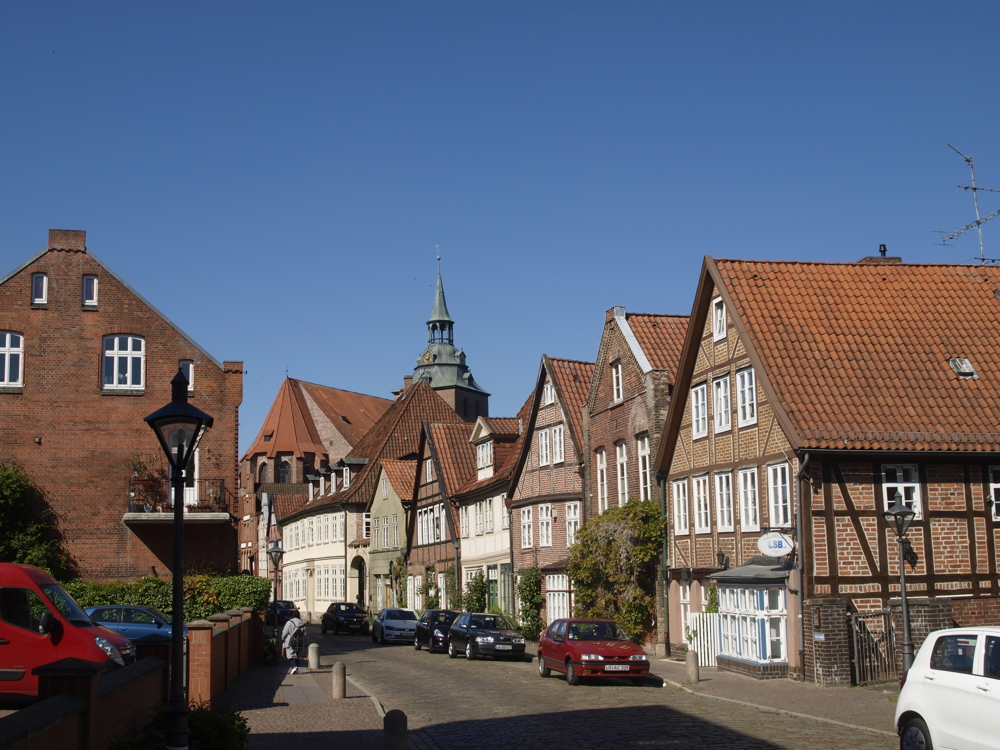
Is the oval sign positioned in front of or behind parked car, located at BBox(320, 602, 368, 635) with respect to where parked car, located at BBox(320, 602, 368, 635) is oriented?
in front

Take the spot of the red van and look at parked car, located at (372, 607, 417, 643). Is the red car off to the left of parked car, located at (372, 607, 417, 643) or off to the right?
right

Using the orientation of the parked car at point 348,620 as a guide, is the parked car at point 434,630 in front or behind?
in front

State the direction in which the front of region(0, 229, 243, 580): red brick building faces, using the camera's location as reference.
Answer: facing the viewer

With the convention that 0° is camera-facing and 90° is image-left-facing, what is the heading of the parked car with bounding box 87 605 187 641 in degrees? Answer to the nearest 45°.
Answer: approximately 270°

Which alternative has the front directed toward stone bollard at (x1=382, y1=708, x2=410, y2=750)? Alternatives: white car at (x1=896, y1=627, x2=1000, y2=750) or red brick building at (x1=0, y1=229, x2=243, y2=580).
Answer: the red brick building

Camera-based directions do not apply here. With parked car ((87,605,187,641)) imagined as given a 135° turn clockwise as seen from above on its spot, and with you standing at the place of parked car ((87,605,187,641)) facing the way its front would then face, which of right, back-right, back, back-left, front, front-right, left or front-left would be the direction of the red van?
front-left

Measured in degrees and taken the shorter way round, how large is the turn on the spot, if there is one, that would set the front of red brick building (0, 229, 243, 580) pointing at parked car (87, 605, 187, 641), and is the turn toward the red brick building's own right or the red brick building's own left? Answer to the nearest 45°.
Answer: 0° — it already faces it

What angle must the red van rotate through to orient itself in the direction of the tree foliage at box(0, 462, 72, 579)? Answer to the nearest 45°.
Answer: approximately 90° to its left

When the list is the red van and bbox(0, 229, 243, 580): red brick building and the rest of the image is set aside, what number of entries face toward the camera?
1

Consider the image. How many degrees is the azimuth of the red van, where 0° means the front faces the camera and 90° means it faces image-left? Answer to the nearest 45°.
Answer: approximately 270°

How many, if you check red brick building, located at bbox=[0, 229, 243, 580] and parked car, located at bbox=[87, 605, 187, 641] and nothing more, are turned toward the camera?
1

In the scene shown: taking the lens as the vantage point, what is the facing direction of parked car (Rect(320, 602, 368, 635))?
facing the viewer and to the right of the viewer

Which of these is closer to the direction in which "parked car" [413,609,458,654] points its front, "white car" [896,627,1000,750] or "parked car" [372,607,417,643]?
the white car

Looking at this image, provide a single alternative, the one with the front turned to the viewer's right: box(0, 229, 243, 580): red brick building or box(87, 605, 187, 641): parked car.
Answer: the parked car

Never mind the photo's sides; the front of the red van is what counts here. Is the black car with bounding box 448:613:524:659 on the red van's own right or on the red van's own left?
on the red van's own left
